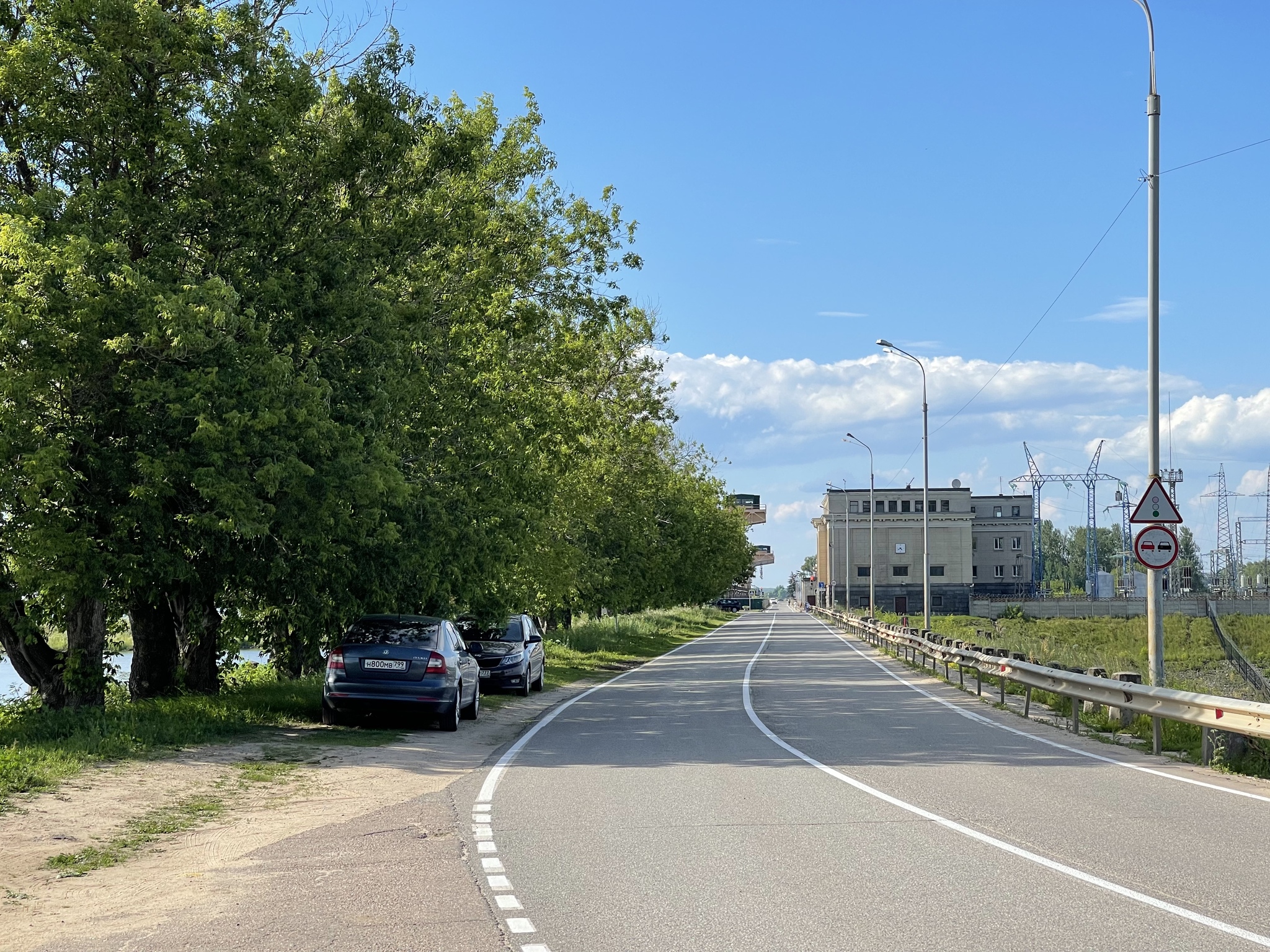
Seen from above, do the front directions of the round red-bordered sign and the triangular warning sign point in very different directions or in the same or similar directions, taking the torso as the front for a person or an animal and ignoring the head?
same or similar directions

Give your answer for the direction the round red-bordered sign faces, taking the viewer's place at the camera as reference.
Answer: facing the viewer

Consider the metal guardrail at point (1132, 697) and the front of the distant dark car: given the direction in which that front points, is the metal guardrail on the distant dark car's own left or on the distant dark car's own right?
on the distant dark car's own left

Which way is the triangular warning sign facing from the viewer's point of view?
toward the camera

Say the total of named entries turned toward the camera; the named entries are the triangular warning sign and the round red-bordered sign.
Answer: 2

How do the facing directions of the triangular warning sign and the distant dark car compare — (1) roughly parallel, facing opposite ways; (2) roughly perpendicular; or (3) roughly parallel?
roughly parallel

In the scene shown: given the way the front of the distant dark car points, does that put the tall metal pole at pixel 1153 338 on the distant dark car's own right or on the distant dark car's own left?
on the distant dark car's own left

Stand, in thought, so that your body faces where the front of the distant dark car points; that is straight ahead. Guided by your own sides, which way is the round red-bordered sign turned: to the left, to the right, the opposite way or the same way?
the same way

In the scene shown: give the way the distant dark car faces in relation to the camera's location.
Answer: facing the viewer and to the left of the viewer

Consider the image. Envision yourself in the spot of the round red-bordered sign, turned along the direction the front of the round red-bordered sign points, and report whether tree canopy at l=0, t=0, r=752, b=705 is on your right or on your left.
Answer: on your right
